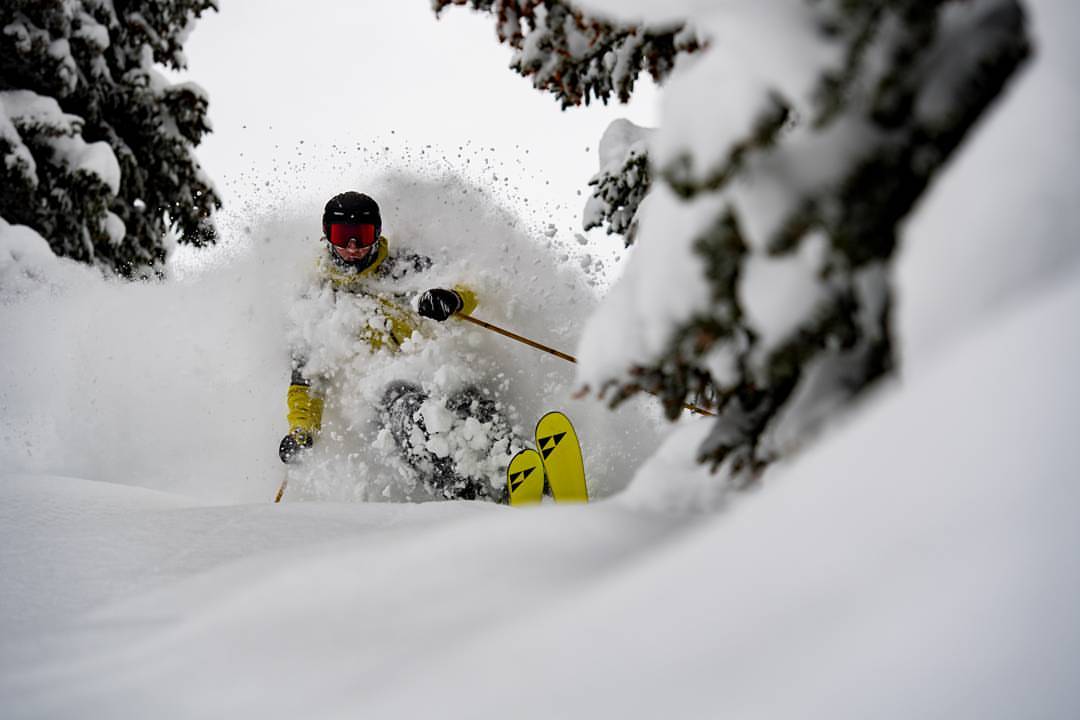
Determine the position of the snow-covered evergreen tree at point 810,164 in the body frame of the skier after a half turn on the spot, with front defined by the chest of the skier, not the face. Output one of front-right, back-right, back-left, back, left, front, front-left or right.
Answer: back

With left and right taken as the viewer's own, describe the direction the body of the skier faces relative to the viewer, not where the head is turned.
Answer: facing the viewer

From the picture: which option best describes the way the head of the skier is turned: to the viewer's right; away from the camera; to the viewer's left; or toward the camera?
toward the camera
